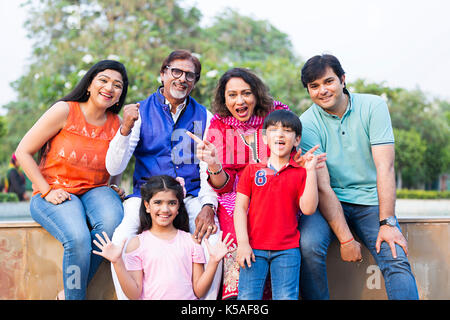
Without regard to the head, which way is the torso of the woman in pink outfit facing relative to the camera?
toward the camera

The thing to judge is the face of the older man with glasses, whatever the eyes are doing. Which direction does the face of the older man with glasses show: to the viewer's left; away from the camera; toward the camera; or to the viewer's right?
toward the camera

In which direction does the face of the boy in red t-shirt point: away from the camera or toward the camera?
toward the camera

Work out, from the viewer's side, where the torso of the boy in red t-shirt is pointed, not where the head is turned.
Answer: toward the camera

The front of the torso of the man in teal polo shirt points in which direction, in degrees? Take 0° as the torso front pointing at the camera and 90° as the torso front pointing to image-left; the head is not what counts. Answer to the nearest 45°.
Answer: approximately 0°

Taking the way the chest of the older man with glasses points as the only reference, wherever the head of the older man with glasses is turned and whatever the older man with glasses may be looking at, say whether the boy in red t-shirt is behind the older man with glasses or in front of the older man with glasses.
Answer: in front

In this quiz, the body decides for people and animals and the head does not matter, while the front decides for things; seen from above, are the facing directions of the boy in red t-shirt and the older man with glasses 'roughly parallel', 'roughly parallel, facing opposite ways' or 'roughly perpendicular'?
roughly parallel

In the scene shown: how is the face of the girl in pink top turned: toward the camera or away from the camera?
toward the camera

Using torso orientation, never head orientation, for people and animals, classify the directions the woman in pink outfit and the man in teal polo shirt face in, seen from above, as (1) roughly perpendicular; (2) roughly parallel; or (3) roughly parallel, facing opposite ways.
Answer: roughly parallel

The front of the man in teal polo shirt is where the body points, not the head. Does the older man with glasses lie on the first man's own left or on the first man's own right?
on the first man's own right

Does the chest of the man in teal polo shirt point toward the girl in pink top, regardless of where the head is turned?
no

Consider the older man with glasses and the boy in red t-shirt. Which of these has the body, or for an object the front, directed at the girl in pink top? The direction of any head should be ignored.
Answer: the older man with glasses

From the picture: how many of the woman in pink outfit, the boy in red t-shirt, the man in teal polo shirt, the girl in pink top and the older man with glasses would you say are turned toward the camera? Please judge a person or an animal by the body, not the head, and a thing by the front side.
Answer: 5

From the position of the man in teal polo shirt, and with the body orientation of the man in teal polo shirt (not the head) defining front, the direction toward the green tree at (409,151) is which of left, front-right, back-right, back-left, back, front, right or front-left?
back

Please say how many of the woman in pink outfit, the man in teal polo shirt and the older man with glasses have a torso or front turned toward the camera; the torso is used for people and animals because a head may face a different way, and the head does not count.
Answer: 3

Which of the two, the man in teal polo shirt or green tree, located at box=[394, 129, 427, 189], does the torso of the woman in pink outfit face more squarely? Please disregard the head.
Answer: the man in teal polo shirt

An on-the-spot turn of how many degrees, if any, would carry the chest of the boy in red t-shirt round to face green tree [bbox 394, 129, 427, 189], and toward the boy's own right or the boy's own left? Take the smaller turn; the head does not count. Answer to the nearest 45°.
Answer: approximately 180°
